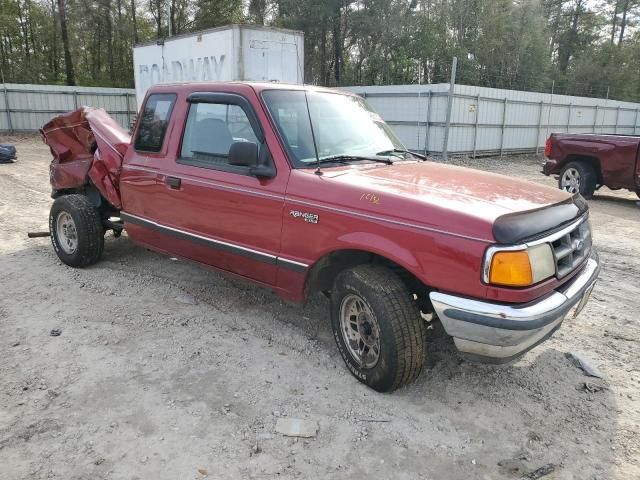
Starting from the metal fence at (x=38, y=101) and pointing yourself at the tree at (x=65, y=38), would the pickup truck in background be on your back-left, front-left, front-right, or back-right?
back-right

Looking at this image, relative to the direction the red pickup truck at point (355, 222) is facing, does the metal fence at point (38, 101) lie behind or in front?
behind

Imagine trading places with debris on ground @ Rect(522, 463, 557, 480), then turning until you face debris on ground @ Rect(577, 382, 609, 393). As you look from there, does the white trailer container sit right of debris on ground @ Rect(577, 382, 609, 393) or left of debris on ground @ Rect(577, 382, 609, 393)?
left

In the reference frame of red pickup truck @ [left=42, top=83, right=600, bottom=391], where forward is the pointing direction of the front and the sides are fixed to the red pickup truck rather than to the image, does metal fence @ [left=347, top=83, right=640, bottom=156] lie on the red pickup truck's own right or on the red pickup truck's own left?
on the red pickup truck's own left

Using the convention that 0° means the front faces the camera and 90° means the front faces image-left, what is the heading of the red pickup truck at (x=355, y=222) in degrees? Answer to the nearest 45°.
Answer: approximately 315°
